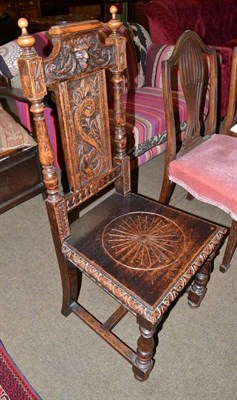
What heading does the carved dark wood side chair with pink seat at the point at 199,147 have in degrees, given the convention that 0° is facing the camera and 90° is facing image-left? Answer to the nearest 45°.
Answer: approximately 315°

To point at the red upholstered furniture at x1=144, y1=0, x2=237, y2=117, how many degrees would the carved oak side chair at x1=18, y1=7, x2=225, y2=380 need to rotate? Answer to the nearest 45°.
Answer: approximately 135° to its left

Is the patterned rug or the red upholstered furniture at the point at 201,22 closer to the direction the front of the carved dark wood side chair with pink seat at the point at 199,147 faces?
the patterned rug

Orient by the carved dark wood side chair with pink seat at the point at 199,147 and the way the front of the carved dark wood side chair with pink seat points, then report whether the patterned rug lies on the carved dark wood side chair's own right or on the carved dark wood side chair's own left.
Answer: on the carved dark wood side chair's own right

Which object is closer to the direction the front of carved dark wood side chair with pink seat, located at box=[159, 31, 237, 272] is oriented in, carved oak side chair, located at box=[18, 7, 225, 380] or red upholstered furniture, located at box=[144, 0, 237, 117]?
the carved oak side chair
